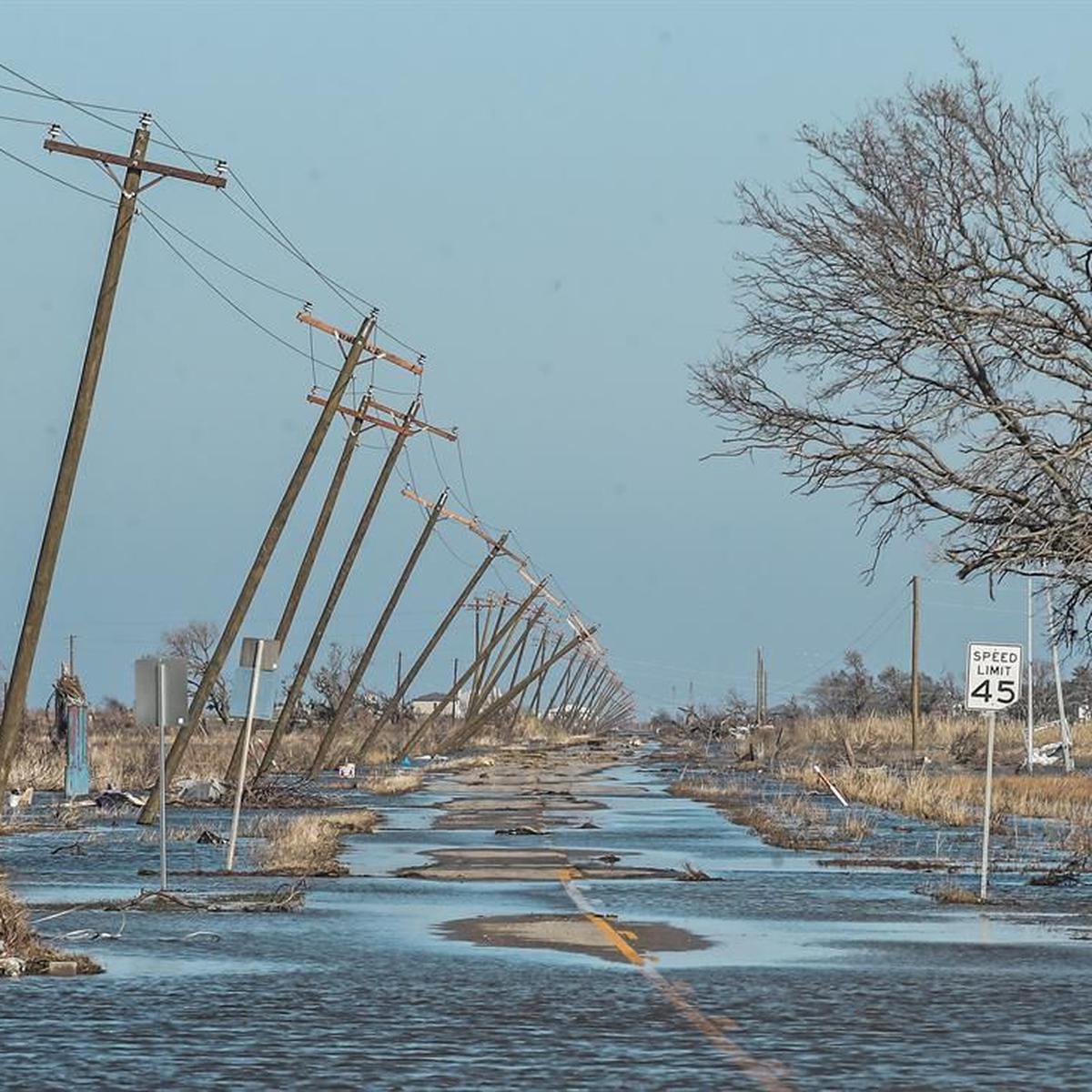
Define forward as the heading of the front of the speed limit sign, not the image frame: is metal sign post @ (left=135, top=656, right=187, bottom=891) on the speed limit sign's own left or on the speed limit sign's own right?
on the speed limit sign's own right

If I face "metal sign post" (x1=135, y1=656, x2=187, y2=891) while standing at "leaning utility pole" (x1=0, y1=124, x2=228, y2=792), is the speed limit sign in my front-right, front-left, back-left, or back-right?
front-left

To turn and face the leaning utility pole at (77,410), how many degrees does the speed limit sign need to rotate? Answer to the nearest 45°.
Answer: approximately 90° to its right

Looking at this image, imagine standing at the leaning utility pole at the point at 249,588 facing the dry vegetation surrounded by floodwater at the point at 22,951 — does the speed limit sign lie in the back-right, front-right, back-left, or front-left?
front-left

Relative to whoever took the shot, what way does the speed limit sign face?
facing the viewer

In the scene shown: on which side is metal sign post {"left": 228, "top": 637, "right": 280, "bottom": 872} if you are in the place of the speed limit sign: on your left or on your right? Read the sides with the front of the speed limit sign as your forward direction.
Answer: on your right

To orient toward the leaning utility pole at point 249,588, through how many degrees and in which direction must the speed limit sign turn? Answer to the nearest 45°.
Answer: approximately 135° to its right

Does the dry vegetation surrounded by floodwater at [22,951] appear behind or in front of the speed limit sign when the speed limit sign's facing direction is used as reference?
in front
